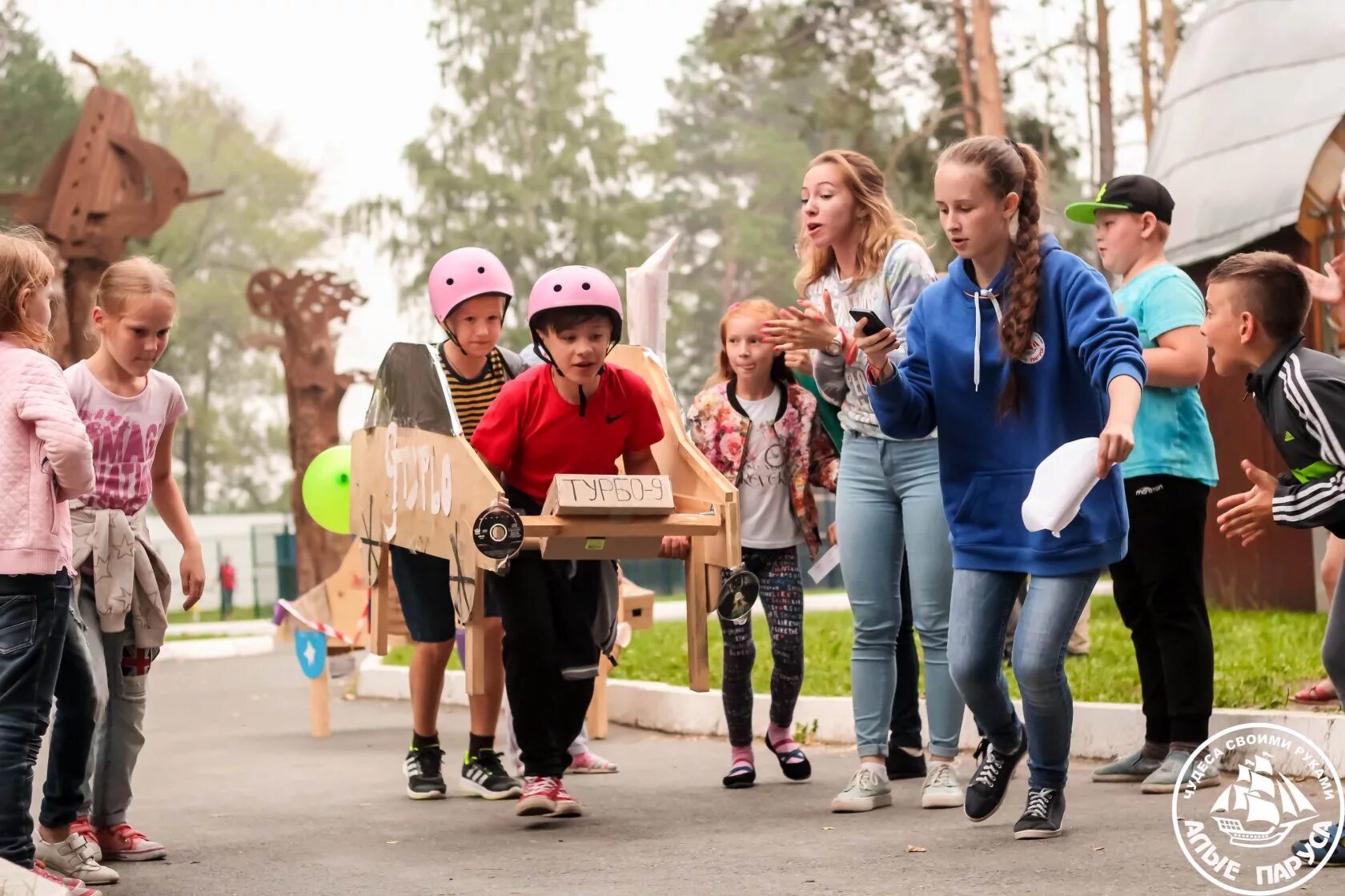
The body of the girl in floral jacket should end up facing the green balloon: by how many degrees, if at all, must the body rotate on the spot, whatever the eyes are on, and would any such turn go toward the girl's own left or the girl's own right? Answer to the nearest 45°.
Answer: approximately 135° to the girl's own right

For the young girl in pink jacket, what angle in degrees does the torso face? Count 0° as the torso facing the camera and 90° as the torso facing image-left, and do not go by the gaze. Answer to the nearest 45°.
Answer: approximately 270°

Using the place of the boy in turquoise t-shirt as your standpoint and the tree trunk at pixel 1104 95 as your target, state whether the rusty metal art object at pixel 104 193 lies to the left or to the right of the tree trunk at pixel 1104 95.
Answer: left

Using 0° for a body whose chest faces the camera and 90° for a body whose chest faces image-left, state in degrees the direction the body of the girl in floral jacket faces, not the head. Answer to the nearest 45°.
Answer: approximately 0°

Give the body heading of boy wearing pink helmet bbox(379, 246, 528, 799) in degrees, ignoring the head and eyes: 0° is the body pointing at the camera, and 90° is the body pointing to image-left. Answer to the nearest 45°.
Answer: approximately 315°

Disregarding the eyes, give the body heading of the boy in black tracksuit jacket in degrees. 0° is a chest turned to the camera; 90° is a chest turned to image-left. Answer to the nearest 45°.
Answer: approximately 90°

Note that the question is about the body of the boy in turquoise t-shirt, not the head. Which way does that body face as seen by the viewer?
to the viewer's left

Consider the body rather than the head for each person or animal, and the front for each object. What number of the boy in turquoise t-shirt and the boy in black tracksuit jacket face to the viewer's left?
2

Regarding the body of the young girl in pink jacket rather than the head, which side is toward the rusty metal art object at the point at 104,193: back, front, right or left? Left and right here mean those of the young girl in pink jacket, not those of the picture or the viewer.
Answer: left
